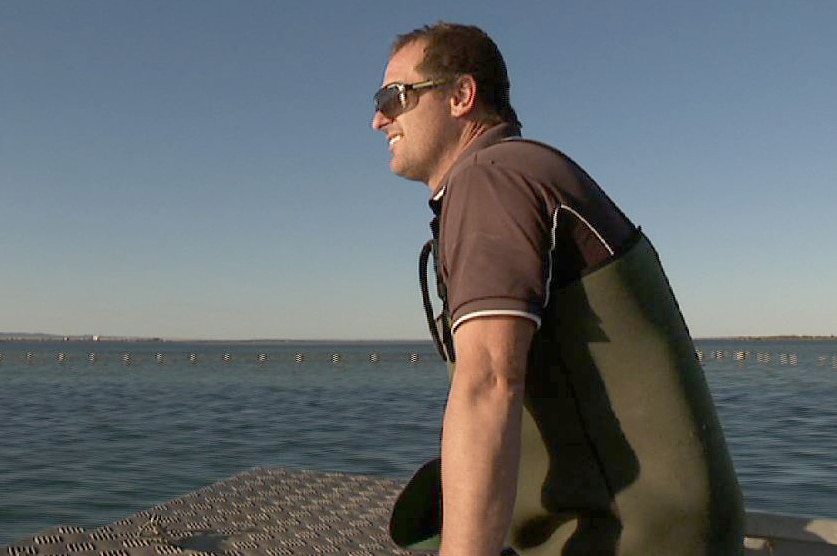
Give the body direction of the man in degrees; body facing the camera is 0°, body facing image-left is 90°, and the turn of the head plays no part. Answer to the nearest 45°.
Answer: approximately 90°

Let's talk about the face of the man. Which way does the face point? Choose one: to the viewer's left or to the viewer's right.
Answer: to the viewer's left
